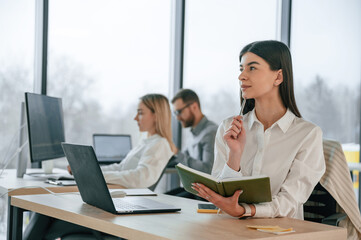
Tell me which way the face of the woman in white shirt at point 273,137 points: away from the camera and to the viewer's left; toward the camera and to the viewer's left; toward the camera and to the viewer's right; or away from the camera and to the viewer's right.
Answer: toward the camera and to the viewer's left

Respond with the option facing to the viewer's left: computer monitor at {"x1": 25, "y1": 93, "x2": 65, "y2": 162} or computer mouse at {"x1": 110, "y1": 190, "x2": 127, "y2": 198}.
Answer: the computer mouse

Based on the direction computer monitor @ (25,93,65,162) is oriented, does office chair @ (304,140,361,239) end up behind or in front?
in front

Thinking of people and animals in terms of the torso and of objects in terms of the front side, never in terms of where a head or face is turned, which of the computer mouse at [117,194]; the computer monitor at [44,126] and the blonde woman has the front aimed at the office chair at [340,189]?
the computer monitor

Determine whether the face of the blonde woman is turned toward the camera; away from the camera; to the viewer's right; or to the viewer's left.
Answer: to the viewer's left

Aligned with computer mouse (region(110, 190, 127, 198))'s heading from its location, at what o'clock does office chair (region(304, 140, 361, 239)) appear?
The office chair is roughly at 6 o'clock from the computer mouse.

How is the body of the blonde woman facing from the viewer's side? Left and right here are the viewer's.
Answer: facing to the left of the viewer

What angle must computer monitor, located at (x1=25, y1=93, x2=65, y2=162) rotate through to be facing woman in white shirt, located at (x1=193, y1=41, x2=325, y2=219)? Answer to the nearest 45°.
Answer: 0° — it already faces them

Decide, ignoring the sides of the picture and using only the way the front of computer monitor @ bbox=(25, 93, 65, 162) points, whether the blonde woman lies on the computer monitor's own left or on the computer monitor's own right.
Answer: on the computer monitor's own left

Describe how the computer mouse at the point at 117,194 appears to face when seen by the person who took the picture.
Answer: facing to the left of the viewer
